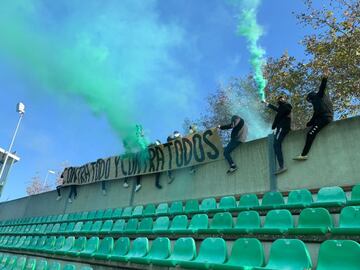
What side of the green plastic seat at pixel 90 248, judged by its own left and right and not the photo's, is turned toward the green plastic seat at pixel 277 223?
left

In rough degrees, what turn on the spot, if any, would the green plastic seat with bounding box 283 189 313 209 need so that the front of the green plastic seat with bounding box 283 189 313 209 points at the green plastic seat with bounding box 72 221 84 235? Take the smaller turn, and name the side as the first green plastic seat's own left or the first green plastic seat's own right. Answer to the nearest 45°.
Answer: approximately 45° to the first green plastic seat's own right

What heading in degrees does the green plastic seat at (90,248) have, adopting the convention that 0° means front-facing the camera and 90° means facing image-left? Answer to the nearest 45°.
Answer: approximately 45°

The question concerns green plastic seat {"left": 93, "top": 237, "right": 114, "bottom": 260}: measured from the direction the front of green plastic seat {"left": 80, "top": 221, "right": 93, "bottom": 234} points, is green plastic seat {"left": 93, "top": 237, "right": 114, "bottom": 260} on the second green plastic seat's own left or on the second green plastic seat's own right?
on the second green plastic seat's own left

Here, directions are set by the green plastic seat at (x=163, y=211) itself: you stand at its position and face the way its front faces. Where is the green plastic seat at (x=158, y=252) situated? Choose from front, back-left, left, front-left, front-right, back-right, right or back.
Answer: front-left

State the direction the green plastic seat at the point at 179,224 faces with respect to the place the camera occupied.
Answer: facing the viewer and to the left of the viewer

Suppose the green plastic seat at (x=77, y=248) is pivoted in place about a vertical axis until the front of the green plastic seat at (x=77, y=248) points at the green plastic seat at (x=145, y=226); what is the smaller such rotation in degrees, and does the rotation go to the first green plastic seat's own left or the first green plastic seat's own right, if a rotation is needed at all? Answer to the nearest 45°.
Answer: approximately 90° to the first green plastic seat's own left

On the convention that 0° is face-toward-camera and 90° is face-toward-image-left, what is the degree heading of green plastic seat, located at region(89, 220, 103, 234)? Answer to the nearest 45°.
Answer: approximately 45°

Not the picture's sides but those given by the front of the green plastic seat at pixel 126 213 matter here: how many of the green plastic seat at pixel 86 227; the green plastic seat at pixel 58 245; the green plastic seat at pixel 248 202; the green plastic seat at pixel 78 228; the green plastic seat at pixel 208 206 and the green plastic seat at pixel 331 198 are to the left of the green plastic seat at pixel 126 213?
3

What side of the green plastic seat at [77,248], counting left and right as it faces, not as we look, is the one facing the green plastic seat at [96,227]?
back

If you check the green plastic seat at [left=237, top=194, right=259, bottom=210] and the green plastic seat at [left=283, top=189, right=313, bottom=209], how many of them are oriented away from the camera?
0

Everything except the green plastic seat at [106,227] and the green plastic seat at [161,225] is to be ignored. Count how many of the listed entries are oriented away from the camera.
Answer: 0

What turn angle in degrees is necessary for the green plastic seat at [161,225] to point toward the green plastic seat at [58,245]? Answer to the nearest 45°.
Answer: approximately 90° to its right

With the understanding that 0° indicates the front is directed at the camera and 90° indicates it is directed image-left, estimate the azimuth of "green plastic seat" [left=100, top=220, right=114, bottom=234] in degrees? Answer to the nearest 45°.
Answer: approximately 45°
